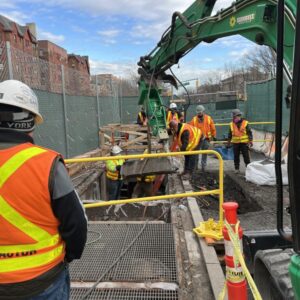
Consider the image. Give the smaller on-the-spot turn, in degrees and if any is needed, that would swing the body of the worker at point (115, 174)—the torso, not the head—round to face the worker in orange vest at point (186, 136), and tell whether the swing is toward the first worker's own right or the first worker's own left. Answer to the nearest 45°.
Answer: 0° — they already face them

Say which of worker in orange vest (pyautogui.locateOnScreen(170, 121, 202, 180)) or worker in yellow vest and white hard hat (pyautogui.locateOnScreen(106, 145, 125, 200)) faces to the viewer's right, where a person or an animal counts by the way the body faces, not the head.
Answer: the worker in yellow vest and white hard hat

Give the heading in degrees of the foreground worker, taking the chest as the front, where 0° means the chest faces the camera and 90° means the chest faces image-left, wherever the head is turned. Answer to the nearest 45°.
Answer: approximately 225°

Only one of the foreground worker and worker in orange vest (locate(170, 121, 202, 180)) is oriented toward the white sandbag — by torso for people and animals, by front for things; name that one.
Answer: the foreground worker

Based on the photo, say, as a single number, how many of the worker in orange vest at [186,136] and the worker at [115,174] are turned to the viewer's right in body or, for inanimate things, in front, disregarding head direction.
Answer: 1

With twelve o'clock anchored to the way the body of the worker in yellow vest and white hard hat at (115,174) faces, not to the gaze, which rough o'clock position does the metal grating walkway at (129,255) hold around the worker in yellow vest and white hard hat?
The metal grating walkway is roughly at 3 o'clock from the worker in yellow vest and white hard hat.

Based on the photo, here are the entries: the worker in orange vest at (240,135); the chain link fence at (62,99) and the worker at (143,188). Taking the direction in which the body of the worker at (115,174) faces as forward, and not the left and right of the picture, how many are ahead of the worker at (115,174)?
2

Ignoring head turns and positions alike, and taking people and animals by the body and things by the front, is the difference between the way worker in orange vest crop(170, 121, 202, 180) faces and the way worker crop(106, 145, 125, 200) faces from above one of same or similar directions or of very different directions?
very different directions

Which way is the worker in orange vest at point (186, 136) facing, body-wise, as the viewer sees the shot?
to the viewer's left

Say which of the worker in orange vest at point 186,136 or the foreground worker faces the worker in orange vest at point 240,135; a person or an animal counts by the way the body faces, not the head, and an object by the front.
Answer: the foreground worker

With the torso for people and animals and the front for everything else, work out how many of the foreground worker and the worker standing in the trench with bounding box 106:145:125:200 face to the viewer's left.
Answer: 0

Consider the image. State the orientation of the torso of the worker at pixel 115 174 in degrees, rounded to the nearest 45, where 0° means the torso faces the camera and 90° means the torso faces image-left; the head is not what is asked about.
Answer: approximately 270°

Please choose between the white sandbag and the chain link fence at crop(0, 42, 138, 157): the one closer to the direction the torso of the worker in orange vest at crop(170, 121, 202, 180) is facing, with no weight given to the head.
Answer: the chain link fence
